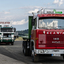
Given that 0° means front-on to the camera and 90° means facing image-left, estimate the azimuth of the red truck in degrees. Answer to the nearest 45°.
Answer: approximately 0°

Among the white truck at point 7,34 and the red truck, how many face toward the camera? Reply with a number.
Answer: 2

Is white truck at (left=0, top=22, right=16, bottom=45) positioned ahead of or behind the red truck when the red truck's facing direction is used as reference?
behind
